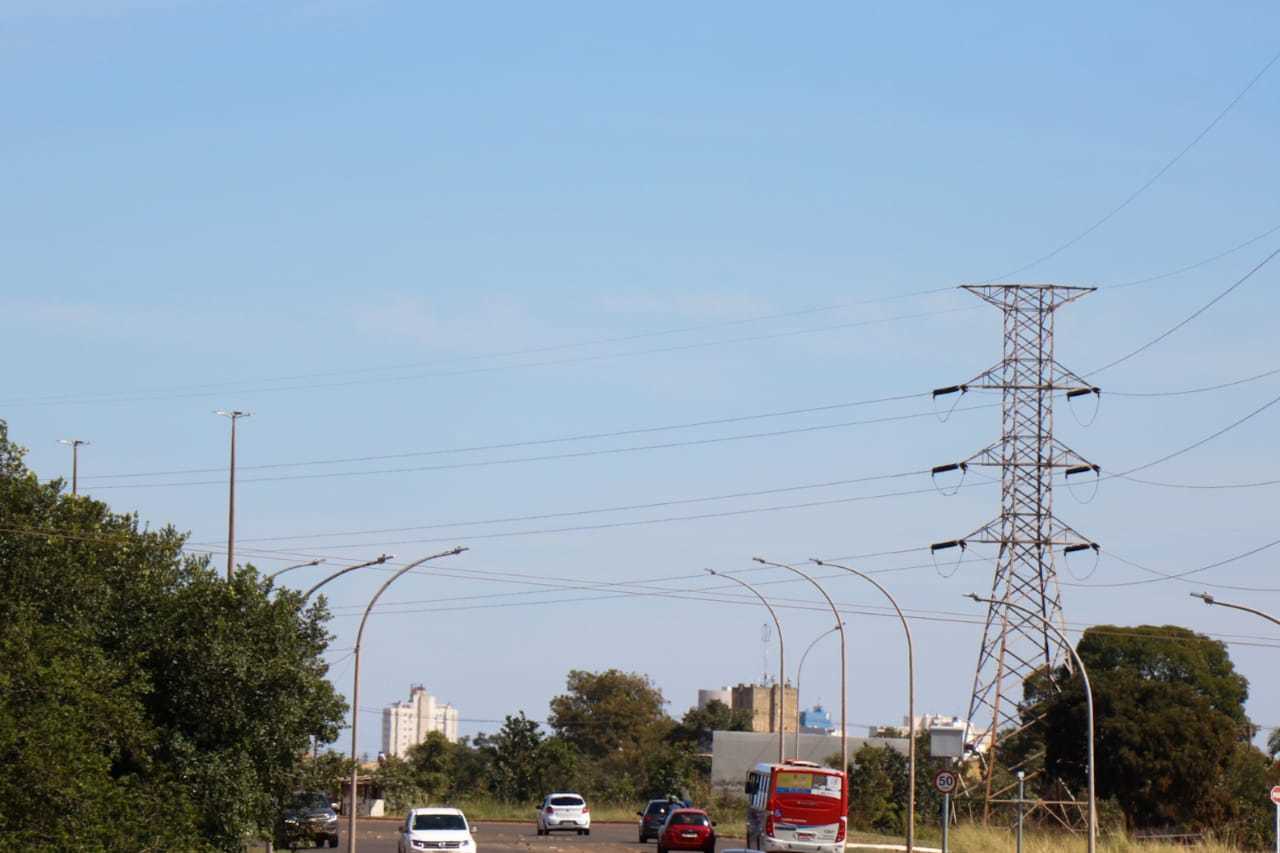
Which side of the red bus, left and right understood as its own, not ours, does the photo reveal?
back

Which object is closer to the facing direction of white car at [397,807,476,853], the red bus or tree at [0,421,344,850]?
the tree

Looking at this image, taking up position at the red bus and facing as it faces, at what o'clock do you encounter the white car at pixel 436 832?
The white car is roughly at 8 o'clock from the red bus.

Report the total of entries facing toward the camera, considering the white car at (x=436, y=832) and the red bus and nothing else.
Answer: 1

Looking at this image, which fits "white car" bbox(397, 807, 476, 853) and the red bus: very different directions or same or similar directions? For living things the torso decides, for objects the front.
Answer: very different directions

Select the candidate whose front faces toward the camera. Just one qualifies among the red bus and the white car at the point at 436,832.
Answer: the white car

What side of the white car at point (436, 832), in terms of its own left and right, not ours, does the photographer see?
front

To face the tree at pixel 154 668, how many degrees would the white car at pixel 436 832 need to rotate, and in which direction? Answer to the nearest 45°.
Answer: approximately 45° to its right
